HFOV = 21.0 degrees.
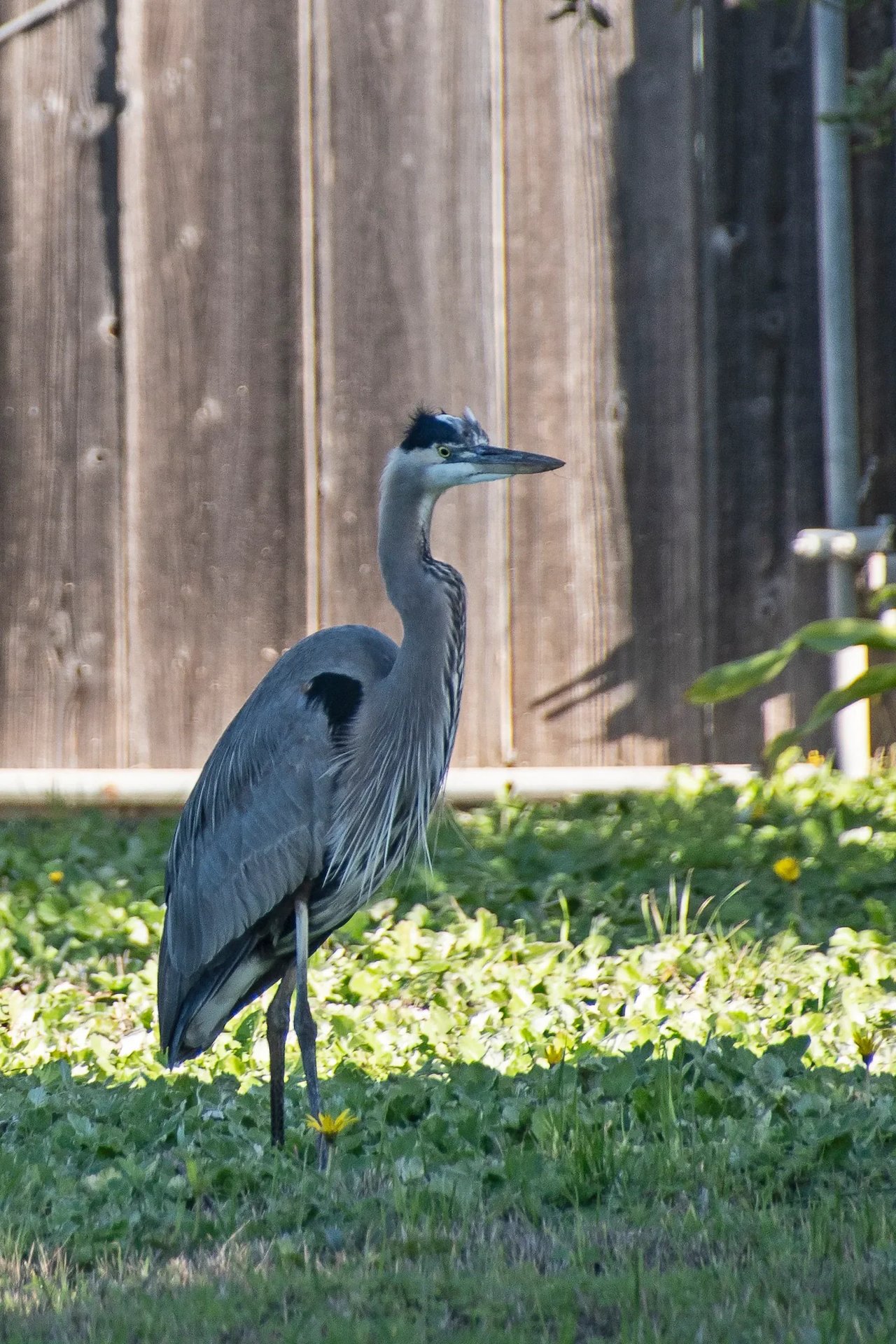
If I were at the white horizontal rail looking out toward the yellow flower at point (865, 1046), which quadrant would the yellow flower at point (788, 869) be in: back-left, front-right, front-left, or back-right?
front-left

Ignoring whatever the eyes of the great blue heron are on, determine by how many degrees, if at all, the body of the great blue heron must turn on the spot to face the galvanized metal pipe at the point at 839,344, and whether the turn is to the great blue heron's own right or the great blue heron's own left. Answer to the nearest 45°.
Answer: approximately 45° to the great blue heron's own left

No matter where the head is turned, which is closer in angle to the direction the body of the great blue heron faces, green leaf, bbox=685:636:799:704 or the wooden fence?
the green leaf

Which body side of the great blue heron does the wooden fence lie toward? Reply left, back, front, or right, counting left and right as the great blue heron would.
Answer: left

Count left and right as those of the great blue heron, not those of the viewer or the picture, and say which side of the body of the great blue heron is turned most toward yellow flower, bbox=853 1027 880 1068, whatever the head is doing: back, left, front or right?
front

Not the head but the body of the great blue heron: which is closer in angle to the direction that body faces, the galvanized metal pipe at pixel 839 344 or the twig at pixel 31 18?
the galvanized metal pipe

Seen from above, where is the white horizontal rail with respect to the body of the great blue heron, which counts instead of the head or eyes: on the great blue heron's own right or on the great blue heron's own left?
on the great blue heron's own left

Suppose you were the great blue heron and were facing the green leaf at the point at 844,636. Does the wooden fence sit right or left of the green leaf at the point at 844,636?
left

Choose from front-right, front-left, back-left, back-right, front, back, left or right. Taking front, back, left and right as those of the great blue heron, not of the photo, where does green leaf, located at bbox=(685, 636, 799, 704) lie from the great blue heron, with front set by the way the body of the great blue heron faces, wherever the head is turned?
front-left

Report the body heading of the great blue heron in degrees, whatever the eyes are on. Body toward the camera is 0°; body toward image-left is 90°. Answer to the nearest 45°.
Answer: approximately 270°
